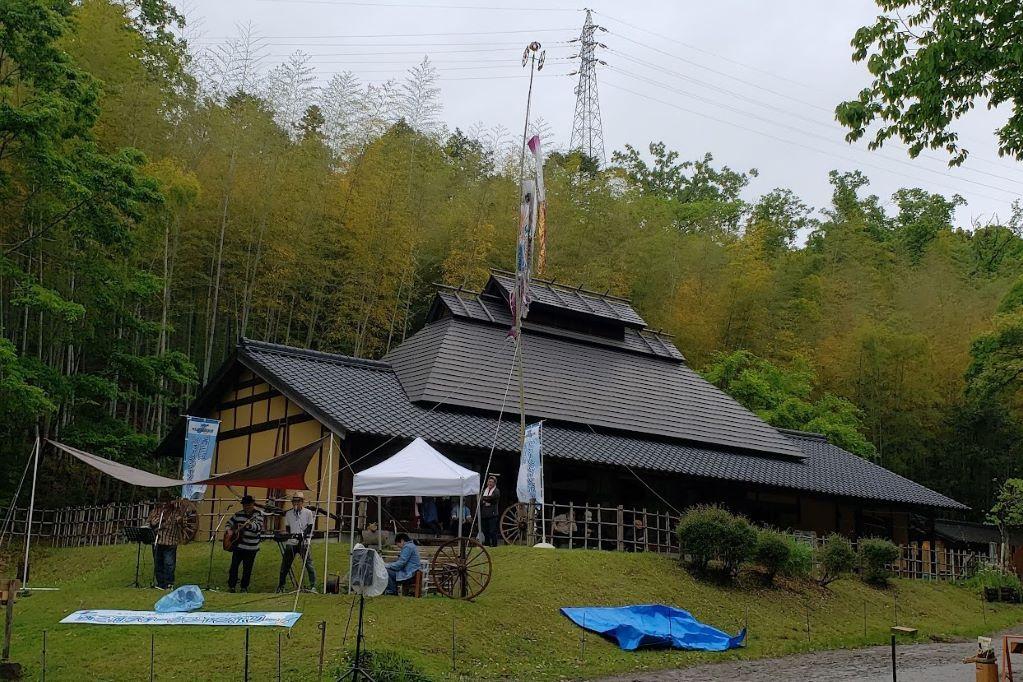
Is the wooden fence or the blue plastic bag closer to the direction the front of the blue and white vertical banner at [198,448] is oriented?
the blue plastic bag

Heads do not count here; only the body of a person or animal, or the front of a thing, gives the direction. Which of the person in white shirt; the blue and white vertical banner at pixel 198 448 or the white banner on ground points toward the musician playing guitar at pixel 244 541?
the blue and white vertical banner

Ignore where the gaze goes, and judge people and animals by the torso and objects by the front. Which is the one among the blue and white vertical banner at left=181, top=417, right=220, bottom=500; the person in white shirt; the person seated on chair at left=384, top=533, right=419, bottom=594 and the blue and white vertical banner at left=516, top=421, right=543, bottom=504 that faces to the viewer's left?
the person seated on chair

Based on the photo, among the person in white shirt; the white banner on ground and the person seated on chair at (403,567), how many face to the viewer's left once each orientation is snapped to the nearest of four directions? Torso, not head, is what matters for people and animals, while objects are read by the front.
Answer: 1

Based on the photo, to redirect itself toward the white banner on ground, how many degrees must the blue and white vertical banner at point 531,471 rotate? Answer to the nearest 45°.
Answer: approximately 45° to its right

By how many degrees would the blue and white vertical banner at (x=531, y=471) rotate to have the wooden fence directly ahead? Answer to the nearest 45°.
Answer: approximately 180°

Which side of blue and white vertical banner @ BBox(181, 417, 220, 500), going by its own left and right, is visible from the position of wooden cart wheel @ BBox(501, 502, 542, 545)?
left

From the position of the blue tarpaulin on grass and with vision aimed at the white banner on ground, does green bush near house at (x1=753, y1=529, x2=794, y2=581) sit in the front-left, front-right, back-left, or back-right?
back-right

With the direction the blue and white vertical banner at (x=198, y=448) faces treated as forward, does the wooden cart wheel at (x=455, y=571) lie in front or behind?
in front

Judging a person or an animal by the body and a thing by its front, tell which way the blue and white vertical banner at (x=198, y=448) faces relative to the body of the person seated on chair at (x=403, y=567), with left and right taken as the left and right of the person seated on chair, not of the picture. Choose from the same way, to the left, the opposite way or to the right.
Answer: to the left

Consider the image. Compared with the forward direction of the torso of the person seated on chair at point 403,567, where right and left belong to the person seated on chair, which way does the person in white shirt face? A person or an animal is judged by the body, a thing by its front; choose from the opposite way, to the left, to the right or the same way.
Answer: to the left

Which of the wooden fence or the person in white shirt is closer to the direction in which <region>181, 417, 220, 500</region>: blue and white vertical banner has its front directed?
the person in white shirt

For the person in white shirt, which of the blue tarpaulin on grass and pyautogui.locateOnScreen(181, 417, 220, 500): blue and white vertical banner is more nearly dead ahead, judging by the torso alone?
the blue tarpaulin on grass

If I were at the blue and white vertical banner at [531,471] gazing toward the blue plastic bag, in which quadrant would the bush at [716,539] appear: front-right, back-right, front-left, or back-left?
back-left

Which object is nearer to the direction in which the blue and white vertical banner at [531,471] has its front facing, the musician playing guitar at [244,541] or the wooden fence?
the musician playing guitar

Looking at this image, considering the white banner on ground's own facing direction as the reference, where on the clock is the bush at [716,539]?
The bush is roughly at 8 o'clock from the white banner on ground.

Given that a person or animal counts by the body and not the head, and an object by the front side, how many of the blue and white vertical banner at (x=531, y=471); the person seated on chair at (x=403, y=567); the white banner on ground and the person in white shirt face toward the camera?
3
